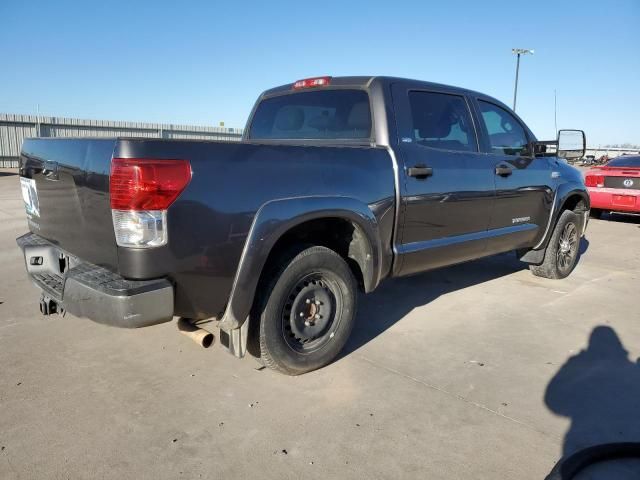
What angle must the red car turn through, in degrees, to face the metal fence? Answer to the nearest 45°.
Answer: approximately 90° to its left

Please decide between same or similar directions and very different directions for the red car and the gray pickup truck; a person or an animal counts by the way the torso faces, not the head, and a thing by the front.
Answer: same or similar directions

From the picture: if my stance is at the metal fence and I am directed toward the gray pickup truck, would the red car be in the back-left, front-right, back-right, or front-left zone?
front-left

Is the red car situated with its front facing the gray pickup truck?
no

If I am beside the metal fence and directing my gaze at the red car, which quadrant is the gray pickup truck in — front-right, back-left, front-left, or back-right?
front-right

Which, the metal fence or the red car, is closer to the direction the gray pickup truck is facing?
the red car

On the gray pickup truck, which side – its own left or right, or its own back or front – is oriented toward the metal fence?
left

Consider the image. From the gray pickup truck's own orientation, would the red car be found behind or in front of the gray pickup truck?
in front

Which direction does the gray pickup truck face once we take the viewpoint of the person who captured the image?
facing away from the viewer and to the right of the viewer

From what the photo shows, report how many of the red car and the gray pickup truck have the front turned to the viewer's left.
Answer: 0

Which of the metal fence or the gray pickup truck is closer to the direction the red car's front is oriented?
the metal fence

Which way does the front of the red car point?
away from the camera
